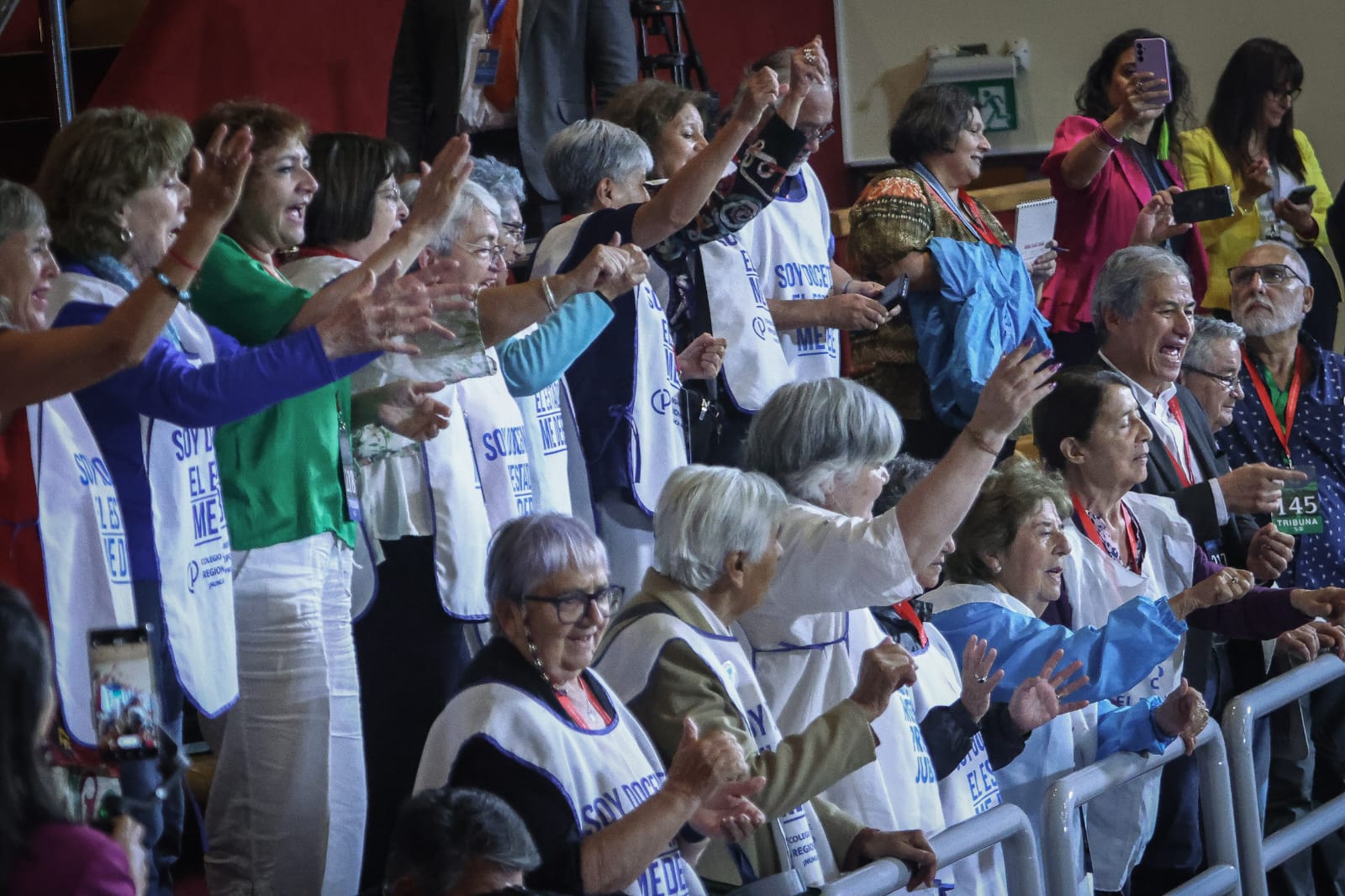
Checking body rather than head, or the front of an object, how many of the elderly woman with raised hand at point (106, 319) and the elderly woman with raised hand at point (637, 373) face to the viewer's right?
2

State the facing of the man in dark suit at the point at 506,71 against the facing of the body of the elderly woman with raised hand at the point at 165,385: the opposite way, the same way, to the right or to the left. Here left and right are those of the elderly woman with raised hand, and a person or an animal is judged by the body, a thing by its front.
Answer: to the right

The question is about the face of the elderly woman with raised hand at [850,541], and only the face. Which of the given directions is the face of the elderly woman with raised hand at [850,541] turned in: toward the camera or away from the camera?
away from the camera

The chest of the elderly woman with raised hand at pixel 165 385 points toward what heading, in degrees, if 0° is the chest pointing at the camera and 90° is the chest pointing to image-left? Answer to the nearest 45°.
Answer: approximately 270°

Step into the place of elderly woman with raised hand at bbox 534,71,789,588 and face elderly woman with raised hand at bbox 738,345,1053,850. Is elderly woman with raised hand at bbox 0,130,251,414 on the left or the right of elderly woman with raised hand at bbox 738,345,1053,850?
right

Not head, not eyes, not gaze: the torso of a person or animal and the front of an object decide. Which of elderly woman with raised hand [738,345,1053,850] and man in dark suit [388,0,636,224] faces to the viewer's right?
the elderly woman with raised hand

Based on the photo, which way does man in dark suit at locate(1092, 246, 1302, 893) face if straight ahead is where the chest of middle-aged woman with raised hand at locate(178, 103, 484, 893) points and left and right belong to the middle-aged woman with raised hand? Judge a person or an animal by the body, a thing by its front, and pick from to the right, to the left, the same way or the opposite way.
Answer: to the right

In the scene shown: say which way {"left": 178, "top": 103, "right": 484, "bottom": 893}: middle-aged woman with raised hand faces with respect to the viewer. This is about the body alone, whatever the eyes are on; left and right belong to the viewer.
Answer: facing to the right of the viewer

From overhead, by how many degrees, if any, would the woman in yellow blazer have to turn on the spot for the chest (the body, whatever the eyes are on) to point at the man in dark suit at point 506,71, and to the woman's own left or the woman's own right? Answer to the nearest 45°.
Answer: approximately 90° to the woman's own right

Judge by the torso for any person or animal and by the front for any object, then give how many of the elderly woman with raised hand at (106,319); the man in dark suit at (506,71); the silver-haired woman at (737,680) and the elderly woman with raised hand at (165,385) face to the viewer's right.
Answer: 3

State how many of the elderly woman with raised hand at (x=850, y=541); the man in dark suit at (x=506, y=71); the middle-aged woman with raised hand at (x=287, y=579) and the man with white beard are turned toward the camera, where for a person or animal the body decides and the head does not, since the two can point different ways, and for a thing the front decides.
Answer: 2
